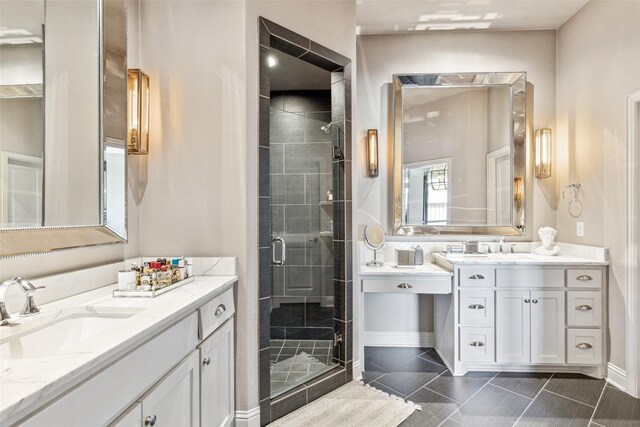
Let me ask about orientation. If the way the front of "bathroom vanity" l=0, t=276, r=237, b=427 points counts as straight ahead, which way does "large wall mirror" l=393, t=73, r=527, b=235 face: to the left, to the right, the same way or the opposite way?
to the right

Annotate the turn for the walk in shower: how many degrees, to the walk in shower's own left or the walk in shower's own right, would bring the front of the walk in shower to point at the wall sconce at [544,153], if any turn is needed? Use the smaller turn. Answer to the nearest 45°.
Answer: approximately 45° to the walk in shower's own left

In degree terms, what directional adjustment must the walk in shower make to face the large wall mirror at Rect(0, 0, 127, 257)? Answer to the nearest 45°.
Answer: approximately 90° to its right

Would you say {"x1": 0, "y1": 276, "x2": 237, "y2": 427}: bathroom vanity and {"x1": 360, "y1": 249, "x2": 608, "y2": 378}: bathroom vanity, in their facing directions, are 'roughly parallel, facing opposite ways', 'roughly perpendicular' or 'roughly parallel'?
roughly perpendicular

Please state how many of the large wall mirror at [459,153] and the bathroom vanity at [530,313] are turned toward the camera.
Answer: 2

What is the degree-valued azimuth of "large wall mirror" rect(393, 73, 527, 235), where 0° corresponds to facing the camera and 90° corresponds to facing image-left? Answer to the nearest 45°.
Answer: approximately 0°

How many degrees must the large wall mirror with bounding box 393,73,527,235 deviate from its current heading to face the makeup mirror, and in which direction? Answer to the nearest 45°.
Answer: approximately 45° to its right

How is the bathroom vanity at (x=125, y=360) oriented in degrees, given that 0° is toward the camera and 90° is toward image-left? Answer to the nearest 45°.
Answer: approximately 315°

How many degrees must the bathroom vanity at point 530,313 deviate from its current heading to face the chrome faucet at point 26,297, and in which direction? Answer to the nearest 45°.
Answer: approximately 45° to its right

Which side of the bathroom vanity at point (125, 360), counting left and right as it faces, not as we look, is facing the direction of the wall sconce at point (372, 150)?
left

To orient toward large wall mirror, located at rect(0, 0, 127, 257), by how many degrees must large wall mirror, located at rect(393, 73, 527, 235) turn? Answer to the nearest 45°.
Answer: approximately 45° to its right

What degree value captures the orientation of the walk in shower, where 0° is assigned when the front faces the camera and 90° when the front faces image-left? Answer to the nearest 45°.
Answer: approximately 315°
